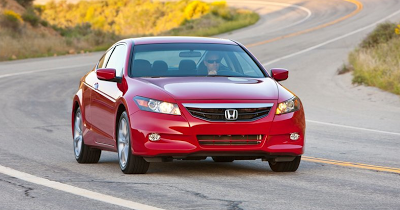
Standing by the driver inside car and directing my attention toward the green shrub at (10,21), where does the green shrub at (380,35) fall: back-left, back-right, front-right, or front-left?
front-right

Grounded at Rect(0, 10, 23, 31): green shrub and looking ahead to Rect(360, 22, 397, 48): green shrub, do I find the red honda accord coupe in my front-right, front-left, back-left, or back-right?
front-right

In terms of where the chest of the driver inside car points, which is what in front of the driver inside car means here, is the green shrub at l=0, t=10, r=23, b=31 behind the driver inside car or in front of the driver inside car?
behind

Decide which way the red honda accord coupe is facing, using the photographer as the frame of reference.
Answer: facing the viewer and to the right of the viewer

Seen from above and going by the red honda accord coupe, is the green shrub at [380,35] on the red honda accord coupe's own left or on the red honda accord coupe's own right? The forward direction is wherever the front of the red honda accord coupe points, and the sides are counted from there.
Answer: on the red honda accord coupe's own left

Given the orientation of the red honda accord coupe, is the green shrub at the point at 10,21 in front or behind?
behind

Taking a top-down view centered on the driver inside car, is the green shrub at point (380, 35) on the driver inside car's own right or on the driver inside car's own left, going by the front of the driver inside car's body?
on the driver inside car's own left
